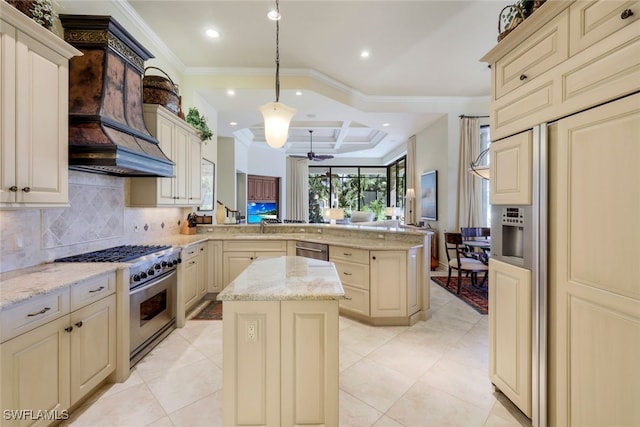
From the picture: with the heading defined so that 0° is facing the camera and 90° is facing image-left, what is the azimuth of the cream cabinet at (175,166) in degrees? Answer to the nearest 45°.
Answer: approximately 315°

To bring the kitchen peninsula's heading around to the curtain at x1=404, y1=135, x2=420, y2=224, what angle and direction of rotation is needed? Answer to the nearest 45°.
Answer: approximately 135° to its left

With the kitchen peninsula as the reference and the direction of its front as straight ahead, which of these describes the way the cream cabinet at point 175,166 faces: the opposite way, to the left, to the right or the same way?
to the left

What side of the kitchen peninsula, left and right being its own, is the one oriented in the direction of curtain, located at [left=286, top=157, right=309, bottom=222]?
back

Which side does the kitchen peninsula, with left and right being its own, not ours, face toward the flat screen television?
back

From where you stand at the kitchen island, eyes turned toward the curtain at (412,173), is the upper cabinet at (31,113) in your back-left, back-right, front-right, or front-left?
back-left

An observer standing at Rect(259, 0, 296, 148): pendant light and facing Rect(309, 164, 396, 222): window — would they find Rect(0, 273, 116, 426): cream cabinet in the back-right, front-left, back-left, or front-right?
back-left

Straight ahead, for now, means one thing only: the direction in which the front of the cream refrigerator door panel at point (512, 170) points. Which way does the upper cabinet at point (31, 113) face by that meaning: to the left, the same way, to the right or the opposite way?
the opposite way

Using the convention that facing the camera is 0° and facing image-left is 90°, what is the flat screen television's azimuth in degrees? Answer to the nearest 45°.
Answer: approximately 0°

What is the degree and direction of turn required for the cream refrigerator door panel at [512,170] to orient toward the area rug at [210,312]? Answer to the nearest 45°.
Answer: approximately 45° to its right

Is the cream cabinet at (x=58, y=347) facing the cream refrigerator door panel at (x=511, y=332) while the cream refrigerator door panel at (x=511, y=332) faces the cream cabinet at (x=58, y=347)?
yes

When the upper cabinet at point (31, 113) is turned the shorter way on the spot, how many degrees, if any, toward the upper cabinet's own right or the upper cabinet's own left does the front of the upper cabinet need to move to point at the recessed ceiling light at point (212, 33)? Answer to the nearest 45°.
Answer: approximately 90° to the upper cabinet's own left

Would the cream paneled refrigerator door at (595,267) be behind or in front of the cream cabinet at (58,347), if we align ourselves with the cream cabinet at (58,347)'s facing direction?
in front

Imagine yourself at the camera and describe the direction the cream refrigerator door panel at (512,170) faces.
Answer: facing the viewer and to the left of the viewer

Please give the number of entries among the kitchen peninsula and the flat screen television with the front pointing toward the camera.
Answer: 2
